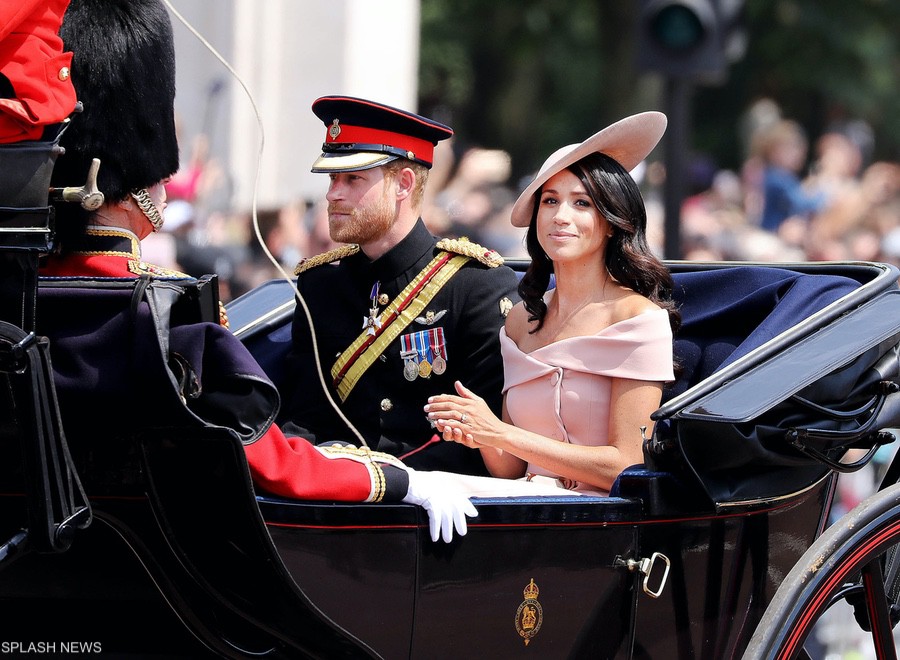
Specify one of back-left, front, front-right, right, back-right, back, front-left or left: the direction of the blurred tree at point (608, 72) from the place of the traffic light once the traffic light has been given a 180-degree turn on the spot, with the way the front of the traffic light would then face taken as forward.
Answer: front-left

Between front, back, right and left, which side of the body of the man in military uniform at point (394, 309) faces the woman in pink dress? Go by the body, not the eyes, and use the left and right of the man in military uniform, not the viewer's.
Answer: left

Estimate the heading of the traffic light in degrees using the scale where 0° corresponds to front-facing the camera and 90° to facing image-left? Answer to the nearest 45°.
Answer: approximately 45°

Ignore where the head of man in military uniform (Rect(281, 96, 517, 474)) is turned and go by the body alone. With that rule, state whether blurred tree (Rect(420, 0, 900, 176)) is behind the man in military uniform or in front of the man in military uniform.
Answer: behind

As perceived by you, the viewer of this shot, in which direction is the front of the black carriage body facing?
facing to the left of the viewer

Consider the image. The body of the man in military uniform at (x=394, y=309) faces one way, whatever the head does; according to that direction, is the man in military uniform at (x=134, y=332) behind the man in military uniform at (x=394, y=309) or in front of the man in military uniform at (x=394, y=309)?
in front

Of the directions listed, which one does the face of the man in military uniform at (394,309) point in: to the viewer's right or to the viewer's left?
to the viewer's left
